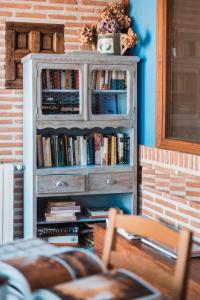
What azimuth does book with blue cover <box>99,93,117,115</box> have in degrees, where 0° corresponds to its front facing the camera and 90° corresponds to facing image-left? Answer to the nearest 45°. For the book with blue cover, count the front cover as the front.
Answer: approximately 0°

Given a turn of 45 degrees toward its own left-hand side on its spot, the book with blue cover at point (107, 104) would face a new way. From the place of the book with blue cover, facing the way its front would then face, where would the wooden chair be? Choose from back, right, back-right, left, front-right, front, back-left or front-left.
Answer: front-right

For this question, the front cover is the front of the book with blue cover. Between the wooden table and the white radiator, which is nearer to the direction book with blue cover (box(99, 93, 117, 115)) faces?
the wooden table

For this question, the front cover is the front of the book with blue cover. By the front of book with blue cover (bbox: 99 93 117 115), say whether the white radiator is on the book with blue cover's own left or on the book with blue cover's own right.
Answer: on the book with blue cover's own right

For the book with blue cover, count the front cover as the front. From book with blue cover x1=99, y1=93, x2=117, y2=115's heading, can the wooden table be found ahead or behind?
ahead
